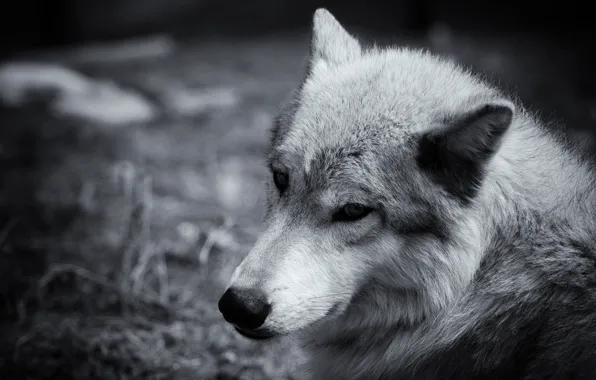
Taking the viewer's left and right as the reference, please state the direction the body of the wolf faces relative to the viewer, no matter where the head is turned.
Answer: facing the viewer and to the left of the viewer
